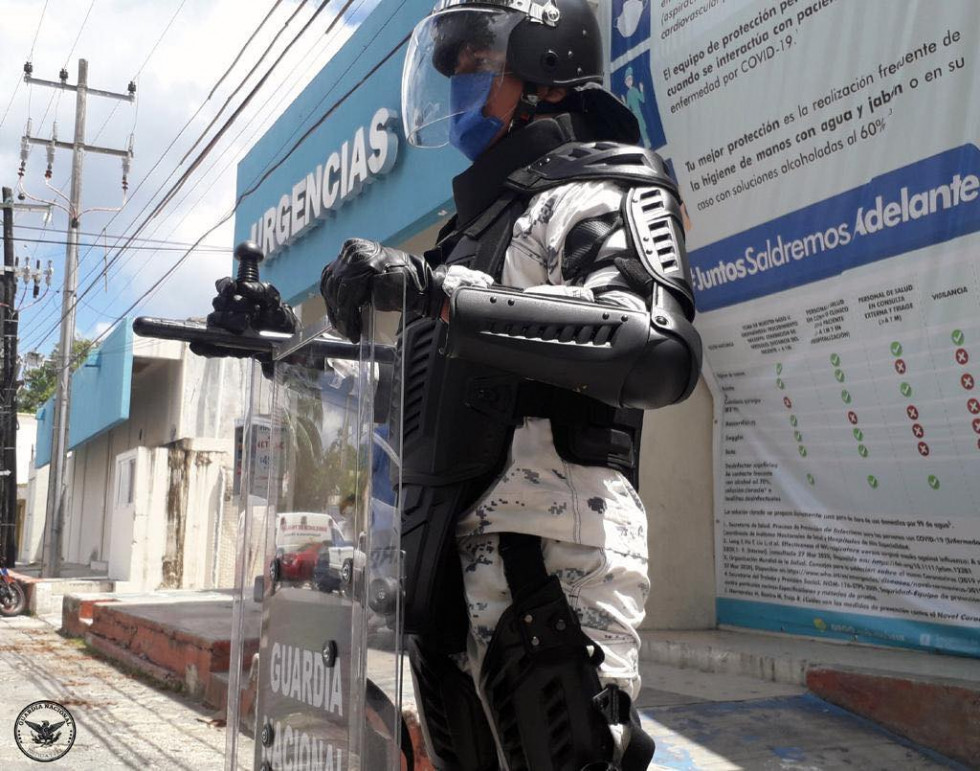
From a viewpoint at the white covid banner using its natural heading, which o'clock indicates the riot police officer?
The riot police officer is roughly at 11 o'clock from the white covid banner.

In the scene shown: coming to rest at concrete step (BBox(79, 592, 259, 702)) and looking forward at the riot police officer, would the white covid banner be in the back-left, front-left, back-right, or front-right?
front-left

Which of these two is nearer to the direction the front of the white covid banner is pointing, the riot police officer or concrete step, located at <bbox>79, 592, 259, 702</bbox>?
the riot police officer

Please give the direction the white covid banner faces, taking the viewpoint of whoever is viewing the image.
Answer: facing the viewer and to the left of the viewer

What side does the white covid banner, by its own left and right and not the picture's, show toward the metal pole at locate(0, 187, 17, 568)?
right

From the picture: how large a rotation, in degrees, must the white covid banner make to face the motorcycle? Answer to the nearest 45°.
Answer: approximately 90° to its right

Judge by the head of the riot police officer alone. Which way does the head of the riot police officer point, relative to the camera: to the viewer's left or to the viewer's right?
to the viewer's left

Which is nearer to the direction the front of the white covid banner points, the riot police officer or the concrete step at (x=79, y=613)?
the riot police officer

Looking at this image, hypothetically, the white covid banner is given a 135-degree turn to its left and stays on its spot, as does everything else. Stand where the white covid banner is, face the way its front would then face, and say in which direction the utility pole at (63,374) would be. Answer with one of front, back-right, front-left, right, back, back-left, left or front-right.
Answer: back-left

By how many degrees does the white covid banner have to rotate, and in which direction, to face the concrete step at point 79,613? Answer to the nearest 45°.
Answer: approximately 90° to its right

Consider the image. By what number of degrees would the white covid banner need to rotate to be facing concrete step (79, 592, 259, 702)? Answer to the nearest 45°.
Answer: approximately 45° to its right
